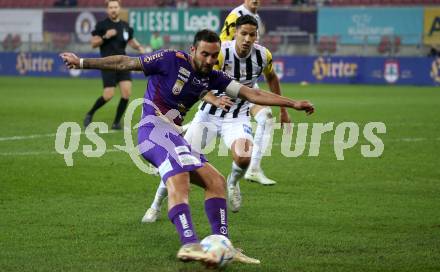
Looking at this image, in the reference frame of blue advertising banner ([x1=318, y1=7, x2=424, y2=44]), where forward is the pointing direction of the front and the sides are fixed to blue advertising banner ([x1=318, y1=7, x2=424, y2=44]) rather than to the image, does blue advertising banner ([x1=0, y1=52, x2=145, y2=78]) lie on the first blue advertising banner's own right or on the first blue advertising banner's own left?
on the first blue advertising banner's own right

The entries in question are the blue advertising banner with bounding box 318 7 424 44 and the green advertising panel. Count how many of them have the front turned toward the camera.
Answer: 2

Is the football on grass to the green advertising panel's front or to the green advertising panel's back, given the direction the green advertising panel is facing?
to the front

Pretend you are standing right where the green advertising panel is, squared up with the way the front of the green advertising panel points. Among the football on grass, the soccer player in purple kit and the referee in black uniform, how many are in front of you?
3

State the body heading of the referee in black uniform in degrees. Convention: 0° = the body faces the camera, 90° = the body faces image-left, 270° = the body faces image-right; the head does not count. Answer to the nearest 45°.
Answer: approximately 0°

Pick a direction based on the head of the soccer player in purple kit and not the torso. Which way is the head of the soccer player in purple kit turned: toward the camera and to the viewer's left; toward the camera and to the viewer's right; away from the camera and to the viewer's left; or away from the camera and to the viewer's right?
toward the camera and to the viewer's right

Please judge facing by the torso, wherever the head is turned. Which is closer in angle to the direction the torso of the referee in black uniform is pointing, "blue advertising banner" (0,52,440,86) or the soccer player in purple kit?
the soccer player in purple kit

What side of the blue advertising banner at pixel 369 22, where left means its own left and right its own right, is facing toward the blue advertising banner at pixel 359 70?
front

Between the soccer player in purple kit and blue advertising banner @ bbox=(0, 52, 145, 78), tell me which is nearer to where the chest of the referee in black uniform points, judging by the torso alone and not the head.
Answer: the soccer player in purple kit

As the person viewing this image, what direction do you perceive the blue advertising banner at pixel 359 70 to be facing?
facing the viewer

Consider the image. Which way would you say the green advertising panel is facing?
toward the camera

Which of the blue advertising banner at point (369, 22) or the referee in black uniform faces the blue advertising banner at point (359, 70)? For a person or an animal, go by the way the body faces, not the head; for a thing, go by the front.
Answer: the blue advertising banner at point (369, 22)

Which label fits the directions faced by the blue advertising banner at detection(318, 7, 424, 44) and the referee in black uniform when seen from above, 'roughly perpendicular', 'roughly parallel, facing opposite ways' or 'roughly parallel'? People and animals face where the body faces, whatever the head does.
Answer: roughly parallel

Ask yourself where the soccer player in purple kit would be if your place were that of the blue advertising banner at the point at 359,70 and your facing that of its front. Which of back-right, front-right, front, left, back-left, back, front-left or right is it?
front

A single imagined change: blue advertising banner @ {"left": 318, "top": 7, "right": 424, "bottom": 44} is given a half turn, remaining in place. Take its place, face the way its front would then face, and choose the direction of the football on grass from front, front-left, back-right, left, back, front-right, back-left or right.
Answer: back
